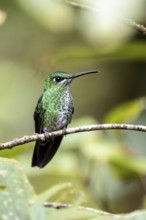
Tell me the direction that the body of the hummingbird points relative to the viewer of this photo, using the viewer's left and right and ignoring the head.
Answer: facing the viewer and to the right of the viewer

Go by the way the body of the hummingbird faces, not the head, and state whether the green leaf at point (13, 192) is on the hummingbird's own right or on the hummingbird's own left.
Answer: on the hummingbird's own right
